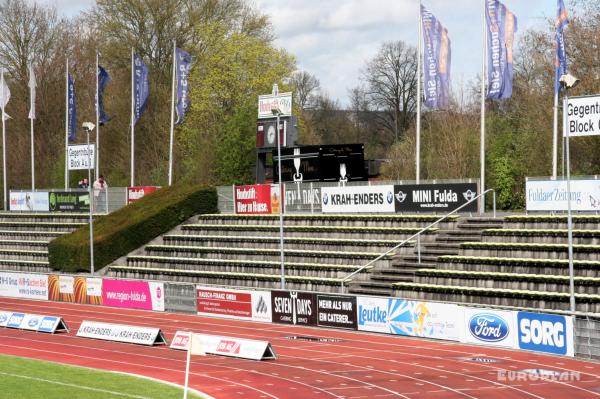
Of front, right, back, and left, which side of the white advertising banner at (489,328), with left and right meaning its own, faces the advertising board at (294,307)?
right

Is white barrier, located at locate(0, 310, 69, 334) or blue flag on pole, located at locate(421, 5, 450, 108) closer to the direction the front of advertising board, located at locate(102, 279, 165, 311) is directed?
the white barrier

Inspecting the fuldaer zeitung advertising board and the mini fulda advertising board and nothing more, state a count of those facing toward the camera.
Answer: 2

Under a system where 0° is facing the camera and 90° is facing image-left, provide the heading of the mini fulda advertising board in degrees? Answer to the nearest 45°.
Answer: approximately 0°

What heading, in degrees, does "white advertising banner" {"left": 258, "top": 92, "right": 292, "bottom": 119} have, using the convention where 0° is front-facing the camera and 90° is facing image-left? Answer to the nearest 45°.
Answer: approximately 0°

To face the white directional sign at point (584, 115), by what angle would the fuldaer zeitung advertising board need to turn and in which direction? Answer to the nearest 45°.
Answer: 0° — it already faces it
